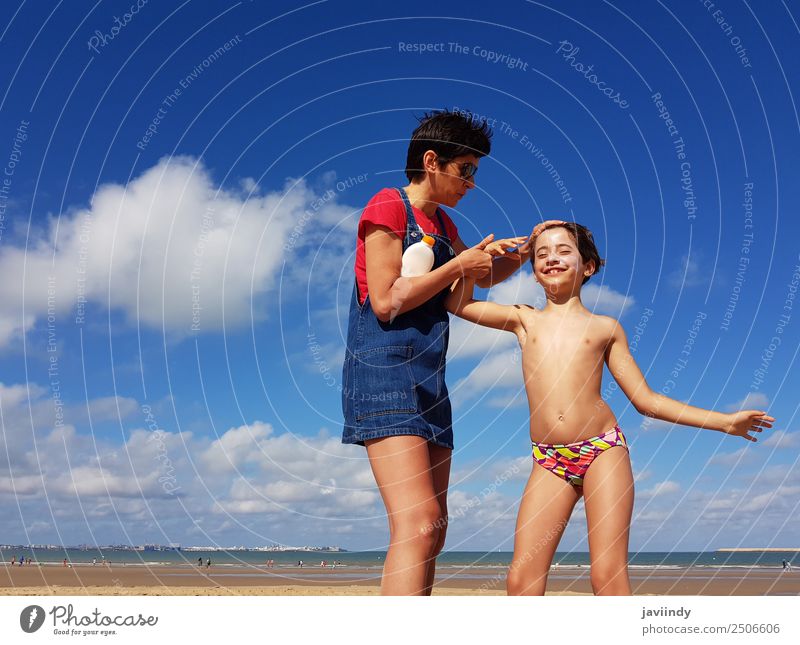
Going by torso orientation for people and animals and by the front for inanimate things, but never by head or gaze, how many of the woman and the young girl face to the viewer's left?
0

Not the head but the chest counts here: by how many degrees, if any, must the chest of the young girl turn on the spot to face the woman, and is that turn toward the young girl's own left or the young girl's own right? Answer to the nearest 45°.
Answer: approximately 45° to the young girl's own right

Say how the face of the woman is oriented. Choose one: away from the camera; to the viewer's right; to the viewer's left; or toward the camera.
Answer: to the viewer's right

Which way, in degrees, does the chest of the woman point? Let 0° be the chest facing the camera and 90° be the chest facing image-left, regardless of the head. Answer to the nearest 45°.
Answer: approximately 315°

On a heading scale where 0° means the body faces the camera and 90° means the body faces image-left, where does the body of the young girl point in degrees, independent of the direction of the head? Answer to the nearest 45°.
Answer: approximately 0°
